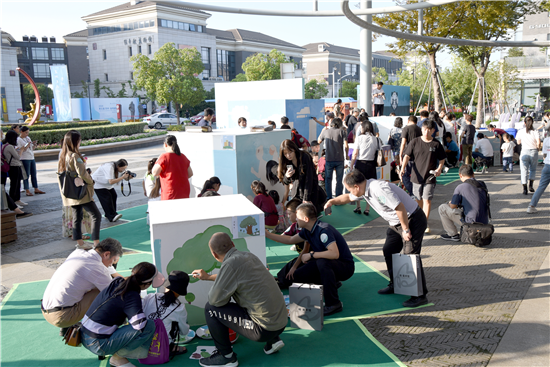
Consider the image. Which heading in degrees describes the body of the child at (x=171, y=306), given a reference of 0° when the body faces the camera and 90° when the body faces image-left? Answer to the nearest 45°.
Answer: approximately 225°

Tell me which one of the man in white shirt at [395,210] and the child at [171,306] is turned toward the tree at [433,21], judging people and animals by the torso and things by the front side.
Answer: the child

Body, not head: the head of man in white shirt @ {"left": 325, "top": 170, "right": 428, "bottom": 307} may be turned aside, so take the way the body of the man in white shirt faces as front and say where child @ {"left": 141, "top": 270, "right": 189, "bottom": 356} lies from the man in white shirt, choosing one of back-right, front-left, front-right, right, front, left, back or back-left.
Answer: front-left

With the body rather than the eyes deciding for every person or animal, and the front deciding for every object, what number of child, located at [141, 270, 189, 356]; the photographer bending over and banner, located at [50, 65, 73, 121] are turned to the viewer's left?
0

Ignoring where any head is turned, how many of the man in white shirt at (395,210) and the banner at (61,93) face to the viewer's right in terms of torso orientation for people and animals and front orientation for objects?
0

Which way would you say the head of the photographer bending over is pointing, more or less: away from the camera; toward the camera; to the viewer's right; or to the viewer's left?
to the viewer's right

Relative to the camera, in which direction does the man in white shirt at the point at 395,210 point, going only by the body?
to the viewer's left

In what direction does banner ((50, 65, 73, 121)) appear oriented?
toward the camera

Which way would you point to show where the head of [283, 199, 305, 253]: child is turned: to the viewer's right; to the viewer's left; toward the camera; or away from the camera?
to the viewer's left

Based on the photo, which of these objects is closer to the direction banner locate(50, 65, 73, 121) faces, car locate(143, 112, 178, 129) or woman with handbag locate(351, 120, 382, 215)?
the woman with handbag

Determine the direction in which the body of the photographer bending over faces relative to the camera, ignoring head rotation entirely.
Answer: to the viewer's right

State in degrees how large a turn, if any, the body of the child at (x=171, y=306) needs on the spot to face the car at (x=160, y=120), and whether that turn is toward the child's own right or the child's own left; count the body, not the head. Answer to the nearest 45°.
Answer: approximately 45° to the child's own left
